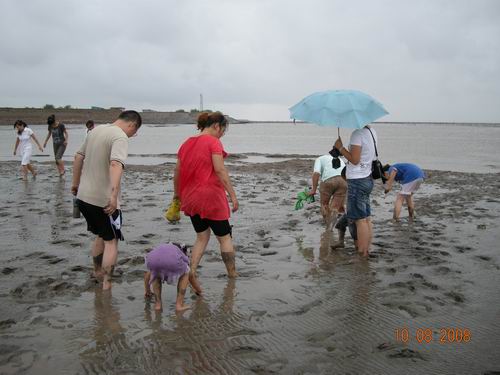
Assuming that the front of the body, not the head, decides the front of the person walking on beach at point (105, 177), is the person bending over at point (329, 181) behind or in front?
in front

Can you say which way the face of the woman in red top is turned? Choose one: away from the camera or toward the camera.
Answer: away from the camera

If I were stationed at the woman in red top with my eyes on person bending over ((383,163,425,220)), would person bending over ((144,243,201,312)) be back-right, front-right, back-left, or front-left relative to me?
back-right

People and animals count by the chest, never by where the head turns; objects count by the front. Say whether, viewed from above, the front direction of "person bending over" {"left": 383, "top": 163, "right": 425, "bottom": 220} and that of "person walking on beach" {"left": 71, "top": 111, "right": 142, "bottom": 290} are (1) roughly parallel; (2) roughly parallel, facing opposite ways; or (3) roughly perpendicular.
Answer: roughly perpendicular

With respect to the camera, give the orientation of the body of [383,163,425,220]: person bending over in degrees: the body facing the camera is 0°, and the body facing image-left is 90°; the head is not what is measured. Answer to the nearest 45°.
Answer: approximately 90°

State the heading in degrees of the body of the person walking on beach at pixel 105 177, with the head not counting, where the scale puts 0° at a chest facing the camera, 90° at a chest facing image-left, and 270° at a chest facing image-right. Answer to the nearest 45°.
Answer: approximately 225°

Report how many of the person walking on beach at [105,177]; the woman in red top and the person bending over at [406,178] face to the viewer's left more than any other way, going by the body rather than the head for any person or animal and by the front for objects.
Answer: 1

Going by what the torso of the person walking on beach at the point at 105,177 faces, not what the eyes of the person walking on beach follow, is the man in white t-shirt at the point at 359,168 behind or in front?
in front

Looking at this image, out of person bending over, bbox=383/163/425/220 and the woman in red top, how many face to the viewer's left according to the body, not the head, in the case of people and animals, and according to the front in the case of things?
1

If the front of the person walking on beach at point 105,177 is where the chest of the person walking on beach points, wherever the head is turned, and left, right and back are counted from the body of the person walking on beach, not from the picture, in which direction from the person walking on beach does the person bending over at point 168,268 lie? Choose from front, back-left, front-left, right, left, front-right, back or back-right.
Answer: right
